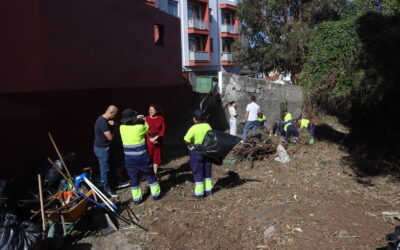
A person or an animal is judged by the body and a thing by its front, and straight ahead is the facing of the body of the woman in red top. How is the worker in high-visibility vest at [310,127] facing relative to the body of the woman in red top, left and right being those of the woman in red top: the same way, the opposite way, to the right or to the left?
to the right

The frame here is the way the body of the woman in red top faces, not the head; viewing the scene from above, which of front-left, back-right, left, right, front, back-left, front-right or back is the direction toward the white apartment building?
back-right

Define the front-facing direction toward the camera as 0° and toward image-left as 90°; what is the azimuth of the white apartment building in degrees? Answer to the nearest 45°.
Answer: approximately 0°

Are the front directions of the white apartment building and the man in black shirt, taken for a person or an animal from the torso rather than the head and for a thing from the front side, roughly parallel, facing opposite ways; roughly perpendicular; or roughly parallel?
roughly perpendicular

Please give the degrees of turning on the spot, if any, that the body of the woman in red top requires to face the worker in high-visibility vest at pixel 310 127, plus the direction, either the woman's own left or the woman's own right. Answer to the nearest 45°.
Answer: approximately 180°

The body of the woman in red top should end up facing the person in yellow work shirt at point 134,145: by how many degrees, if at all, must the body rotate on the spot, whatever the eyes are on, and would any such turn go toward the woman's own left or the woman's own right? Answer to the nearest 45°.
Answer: approximately 45° to the woman's own left

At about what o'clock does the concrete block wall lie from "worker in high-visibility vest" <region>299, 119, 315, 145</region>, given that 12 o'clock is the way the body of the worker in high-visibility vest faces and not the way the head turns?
The concrete block wall is roughly at 2 o'clock from the worker in high-visibility vest.

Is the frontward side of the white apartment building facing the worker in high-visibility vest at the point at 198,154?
yes

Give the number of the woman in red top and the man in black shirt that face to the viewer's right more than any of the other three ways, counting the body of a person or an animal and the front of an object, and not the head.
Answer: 1

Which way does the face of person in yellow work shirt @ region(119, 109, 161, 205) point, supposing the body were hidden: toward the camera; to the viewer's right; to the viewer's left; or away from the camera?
away from the camera

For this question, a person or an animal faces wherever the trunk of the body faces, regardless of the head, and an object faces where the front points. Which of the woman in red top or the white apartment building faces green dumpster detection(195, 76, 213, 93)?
the white apartment building

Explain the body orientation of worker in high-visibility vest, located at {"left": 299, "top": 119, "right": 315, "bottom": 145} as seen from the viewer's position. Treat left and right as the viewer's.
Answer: facing to the left of the viewer
